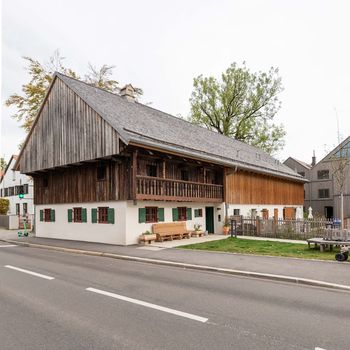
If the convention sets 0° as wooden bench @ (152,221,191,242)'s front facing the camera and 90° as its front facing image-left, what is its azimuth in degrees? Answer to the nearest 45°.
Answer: approximately 315°

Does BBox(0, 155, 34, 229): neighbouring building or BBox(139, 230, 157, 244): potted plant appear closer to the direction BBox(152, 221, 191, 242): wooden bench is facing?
the potted plant

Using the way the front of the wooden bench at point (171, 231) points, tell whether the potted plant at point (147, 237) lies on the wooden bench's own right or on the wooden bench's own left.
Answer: on the wooden bench's own right

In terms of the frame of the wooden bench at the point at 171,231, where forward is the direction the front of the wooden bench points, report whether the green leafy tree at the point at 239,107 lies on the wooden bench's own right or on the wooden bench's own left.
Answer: on the wooden bench's own left

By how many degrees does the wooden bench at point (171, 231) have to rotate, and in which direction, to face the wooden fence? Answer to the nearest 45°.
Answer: approximately 45° to its left

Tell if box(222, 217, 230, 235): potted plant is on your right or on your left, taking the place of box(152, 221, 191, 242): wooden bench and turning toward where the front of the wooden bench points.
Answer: on your left

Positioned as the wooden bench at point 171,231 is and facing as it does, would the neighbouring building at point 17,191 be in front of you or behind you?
behind
